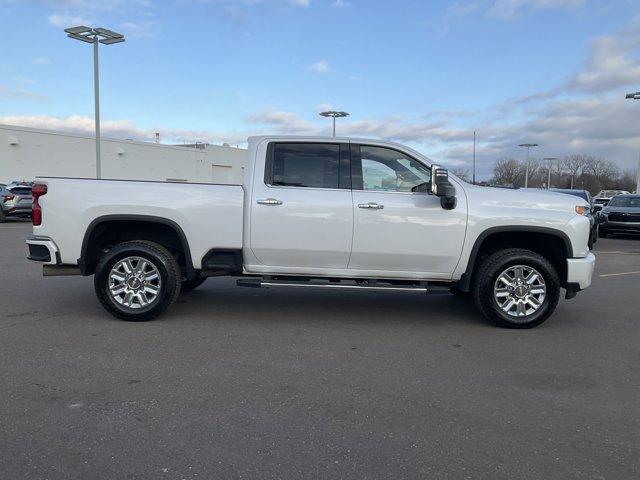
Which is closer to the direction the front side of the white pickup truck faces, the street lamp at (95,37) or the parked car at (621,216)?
the parked car

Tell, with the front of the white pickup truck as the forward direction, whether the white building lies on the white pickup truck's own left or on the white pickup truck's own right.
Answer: on the white pickup truck's own left

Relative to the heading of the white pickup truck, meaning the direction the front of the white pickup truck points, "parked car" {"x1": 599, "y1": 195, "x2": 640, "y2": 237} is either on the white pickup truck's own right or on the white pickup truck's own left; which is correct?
on the white pickup truck's own left

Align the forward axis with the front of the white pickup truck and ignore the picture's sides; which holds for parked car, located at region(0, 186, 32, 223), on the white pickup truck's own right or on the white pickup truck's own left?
on the white pickup truck's own left

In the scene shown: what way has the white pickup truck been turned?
to the viewer's right
